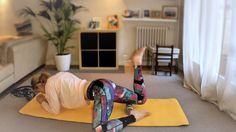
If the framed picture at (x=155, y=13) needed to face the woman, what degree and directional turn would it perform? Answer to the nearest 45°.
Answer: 0° — it already faces them

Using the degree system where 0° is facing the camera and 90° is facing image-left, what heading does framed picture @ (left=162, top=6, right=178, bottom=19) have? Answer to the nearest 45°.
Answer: approximately 0°

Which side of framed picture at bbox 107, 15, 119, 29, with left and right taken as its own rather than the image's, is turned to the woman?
front

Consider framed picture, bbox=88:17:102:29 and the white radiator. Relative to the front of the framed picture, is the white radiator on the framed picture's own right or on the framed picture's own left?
on the framed picture's own left

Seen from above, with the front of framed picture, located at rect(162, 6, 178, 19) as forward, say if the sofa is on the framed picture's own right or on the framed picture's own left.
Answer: on the framed picture's own right

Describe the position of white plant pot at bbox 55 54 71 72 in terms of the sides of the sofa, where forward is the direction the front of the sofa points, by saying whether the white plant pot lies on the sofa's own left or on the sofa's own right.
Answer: on the sofa's own left
